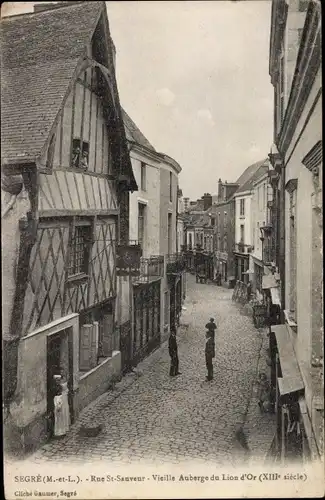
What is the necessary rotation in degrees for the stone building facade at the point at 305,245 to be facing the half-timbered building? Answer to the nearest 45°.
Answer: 0° — it already faces it

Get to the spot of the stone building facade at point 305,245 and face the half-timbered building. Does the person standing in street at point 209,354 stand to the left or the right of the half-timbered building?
right

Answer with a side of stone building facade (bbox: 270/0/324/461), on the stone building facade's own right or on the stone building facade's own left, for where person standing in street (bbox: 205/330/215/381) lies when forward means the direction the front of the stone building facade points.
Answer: on the stone building facade's own right

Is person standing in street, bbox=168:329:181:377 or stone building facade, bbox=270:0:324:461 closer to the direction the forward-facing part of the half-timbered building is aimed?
the stone building facade

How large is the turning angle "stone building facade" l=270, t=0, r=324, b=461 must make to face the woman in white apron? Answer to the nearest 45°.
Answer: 0° — it already faces them

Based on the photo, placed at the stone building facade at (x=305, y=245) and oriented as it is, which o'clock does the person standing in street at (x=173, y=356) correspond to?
The person standing in street is roughly at 2 o'clock from the stone building facade.

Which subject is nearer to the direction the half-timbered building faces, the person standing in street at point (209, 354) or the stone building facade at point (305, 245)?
the stone building facade

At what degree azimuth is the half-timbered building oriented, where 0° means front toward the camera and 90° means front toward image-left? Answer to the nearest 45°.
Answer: approximately 315°

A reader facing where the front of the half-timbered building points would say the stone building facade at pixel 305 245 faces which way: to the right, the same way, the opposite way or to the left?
the opposite way

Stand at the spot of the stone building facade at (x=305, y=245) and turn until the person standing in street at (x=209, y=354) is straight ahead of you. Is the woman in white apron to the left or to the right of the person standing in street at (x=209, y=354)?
left

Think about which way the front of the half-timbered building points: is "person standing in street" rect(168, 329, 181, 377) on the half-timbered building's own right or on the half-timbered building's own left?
on the half-timbered building's own left

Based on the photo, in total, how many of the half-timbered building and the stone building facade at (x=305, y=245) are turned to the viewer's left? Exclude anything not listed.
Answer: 1

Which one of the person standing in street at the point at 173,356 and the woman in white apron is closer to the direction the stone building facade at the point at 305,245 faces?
the woman in white apron

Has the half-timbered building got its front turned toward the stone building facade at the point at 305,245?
yes

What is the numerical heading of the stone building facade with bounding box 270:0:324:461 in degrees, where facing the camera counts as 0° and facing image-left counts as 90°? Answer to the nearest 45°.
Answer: approximately 90°
